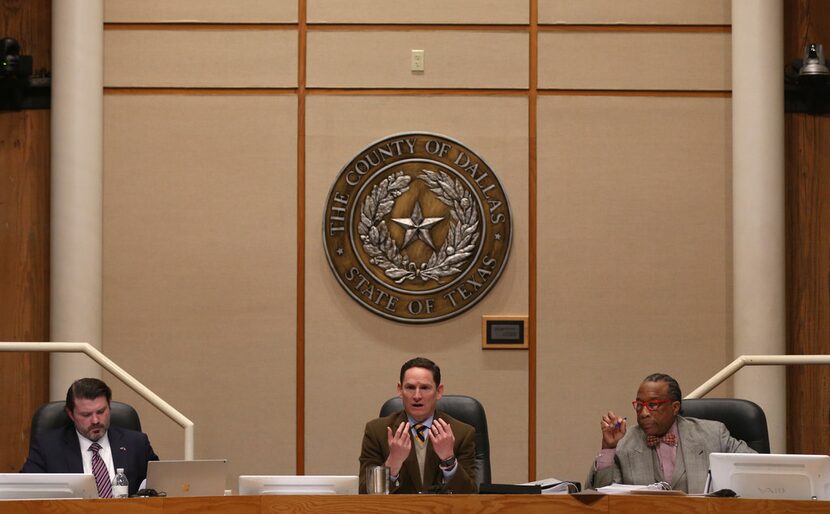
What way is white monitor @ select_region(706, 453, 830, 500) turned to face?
away from the camera

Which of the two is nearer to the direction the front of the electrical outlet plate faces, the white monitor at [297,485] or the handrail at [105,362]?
the white monitor

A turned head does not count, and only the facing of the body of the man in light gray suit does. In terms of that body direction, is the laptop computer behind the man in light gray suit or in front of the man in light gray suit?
in front

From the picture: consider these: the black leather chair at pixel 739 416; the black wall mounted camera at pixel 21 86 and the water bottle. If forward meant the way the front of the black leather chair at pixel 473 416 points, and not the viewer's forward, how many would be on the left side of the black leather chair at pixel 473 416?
1

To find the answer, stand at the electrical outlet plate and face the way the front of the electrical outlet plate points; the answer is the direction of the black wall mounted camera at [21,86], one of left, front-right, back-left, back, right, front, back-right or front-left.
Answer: right

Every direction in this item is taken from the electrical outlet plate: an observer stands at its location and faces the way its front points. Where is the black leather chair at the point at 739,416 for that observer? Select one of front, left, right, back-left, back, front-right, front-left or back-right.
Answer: front-left

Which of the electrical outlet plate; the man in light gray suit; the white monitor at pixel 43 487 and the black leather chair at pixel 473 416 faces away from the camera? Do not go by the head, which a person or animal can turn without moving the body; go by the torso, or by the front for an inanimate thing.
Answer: the white monitor

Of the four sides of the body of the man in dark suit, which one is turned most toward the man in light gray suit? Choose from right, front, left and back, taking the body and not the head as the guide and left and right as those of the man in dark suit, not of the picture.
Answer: left

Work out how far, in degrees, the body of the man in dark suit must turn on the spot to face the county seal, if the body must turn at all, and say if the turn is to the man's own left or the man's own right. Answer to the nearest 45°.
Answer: approximately 135° to the man's own left

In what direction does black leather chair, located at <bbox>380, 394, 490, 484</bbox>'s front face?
toward the camera

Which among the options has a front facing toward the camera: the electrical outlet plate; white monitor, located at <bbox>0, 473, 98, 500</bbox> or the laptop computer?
the electrical outlet plate

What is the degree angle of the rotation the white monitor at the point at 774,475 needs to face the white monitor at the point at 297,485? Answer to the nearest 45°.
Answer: approximately 90° to its left
